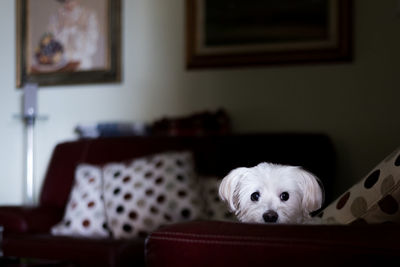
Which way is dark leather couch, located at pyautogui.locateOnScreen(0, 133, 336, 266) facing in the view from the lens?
facing the viewer

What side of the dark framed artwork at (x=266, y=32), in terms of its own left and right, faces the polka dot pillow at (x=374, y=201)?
front

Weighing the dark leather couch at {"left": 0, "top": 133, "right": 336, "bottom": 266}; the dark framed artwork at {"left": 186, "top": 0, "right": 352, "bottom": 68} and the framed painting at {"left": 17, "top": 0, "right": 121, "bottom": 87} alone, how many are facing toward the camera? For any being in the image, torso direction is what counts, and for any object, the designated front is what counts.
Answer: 3

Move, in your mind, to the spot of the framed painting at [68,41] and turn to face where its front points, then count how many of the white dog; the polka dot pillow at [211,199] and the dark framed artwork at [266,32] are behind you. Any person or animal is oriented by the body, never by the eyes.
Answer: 0

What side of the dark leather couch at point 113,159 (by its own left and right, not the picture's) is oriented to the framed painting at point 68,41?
back

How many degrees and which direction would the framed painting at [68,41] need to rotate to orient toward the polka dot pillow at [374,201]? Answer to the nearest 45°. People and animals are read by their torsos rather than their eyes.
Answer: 0° — it already faces it

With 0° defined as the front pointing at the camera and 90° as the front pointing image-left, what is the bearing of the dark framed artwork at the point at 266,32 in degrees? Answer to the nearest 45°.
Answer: approximately 0°

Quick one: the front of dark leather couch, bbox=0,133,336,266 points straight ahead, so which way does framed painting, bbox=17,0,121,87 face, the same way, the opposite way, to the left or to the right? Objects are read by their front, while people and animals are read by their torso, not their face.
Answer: the same way

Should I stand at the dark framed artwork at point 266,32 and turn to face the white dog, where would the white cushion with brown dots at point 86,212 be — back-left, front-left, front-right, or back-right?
front-right

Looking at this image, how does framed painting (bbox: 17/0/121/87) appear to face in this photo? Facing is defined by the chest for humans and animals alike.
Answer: toward the camera
